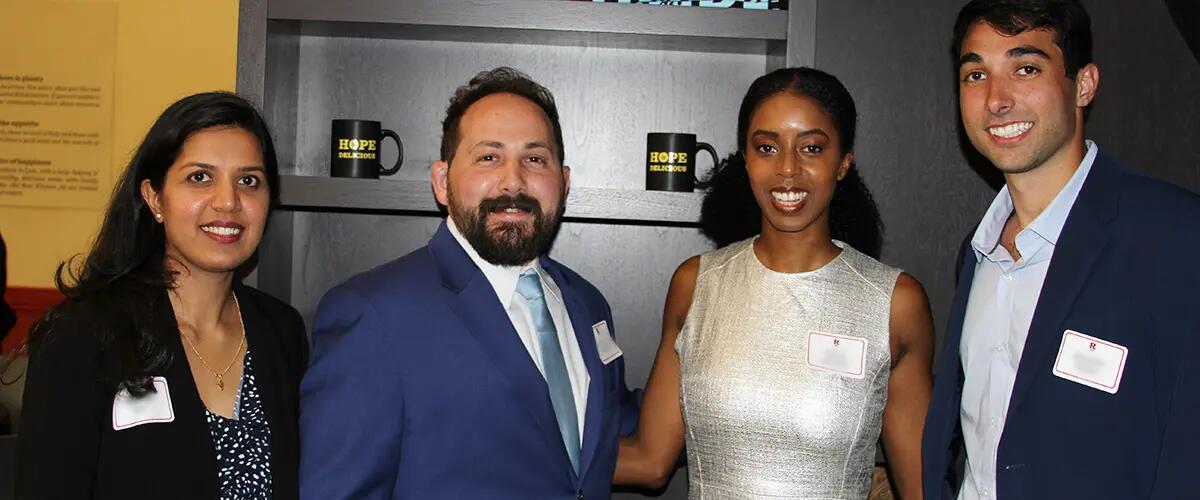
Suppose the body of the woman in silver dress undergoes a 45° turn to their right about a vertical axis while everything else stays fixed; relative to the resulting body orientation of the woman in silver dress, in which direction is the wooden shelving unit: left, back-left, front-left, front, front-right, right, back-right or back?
right

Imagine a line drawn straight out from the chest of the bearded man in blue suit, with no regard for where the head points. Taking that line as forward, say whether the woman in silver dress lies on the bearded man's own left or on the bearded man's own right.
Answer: on the bearded man's own left

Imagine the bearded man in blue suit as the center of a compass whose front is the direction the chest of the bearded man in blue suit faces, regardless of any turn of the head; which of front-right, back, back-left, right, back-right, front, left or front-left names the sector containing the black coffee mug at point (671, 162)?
left

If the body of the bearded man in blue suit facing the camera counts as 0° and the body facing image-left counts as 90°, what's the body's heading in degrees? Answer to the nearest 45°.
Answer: approximately 315°

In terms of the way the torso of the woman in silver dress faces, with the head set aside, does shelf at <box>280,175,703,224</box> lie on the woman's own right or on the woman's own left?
on the woman's own right

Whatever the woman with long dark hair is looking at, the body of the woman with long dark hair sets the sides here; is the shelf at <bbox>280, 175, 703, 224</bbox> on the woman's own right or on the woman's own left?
on the woman's own left

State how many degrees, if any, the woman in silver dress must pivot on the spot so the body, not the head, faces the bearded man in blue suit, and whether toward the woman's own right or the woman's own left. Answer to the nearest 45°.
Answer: approximately 45° to the woman's own right

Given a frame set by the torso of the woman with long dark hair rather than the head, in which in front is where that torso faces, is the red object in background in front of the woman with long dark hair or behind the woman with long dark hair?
behind

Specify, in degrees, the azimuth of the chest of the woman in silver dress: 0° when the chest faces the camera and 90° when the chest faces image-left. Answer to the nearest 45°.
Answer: approximately 0°
